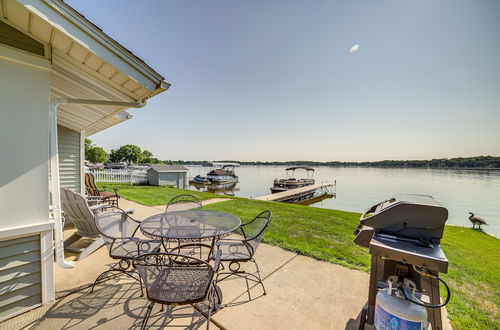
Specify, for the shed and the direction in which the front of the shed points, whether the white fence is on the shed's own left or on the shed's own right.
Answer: on the shed's own right

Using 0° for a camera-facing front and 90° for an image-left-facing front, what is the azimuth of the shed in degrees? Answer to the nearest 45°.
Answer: approximately 0°

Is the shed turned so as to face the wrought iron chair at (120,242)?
yes

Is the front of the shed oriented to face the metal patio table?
yes

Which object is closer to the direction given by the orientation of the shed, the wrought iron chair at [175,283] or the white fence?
the wrought iron chair

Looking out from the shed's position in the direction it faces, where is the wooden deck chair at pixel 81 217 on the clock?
The wooden deck chair is roughly at 12 o'clock from the shed.

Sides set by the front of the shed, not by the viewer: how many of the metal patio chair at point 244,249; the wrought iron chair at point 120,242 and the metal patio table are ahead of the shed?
3
